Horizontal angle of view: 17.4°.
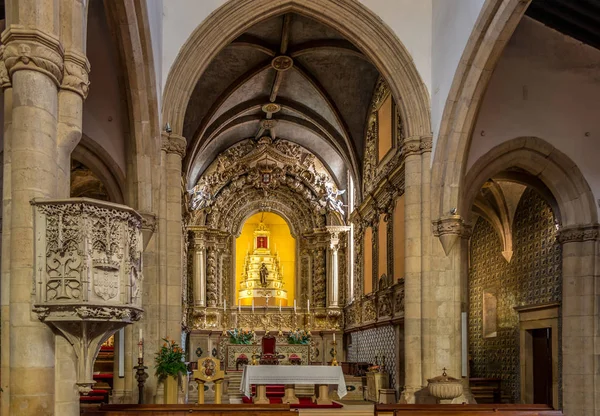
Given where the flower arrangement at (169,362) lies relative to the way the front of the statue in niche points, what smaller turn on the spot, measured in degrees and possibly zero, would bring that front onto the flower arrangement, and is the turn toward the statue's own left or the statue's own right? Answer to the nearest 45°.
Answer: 0° — it already faces it

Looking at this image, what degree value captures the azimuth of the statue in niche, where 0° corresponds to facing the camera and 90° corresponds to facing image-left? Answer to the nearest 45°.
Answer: approximately 0°

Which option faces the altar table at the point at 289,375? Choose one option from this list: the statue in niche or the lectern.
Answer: the statue in niche
